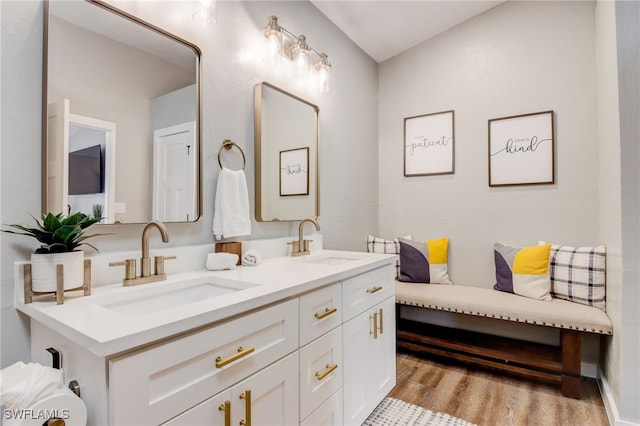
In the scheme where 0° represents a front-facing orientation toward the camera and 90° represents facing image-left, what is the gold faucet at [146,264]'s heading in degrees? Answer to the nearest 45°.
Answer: approximately 315°

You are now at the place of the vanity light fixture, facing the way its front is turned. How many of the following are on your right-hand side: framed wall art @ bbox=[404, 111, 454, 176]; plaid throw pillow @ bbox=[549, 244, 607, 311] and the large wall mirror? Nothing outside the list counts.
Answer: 1

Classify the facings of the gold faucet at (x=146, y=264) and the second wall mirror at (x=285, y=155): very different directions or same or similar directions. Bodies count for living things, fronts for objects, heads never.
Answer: same or similar directions

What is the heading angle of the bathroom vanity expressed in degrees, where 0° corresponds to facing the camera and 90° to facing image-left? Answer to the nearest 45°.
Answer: approximately 315°

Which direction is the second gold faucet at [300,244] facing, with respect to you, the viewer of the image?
facing the viewer and to the right of the viewer

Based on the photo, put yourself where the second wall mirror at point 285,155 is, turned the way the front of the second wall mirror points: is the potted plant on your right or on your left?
on your right

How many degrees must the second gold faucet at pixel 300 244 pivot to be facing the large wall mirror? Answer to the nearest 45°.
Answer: approximately 90° to its right

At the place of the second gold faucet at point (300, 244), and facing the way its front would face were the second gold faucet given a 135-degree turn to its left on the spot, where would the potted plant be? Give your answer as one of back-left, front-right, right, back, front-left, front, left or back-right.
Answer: back-left

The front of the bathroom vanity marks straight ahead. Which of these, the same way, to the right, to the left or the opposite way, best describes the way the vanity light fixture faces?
the same way
